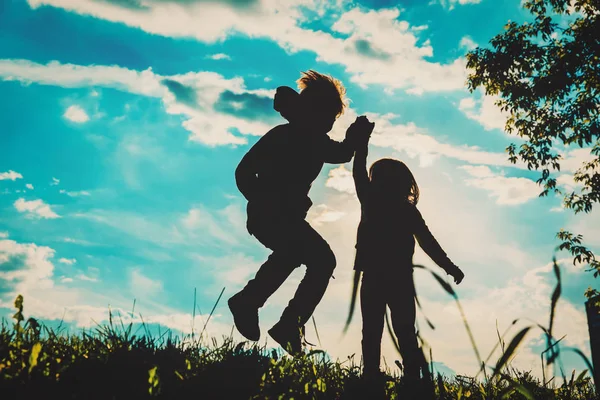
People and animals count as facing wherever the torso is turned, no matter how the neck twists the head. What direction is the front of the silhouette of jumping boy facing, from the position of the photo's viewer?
facing to the right of the viewer

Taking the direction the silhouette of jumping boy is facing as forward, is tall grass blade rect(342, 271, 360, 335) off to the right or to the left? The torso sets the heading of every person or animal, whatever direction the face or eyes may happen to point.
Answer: on its right
